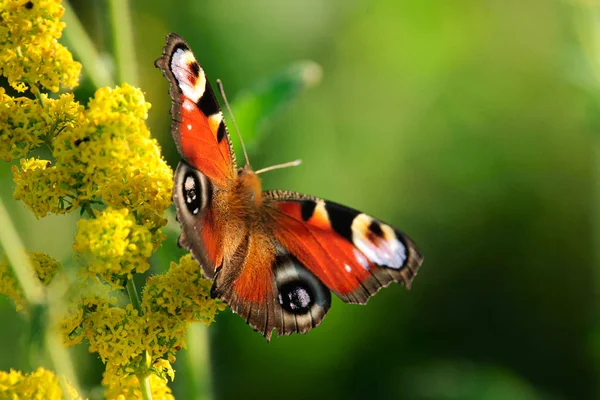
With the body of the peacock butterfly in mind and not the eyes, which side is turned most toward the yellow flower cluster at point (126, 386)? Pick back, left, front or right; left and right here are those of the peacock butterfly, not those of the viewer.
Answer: back

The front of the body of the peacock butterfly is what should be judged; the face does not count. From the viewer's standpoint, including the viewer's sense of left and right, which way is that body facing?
facing away from the viewer and to the right of the viewer

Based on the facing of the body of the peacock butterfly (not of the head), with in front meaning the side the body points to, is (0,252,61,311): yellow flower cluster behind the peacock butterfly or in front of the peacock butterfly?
behind

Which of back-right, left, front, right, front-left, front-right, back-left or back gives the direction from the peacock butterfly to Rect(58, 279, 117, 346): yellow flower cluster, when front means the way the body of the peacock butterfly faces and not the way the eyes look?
back

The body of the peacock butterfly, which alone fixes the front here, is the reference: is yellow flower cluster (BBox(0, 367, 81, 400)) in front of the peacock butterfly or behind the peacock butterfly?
behind
